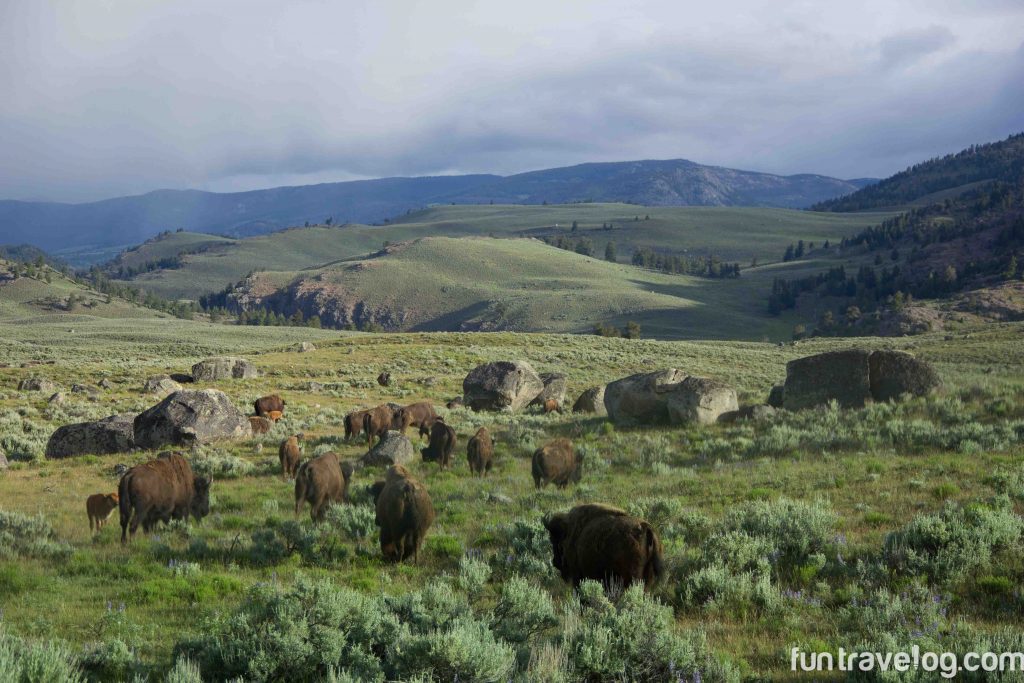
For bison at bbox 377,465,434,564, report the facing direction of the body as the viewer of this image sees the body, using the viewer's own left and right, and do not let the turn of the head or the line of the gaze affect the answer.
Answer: facing away from the viewer

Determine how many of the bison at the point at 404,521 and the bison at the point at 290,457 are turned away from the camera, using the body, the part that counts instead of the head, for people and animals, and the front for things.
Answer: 2

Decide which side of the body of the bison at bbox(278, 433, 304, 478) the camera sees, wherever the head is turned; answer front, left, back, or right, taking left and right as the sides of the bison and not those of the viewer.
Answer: back

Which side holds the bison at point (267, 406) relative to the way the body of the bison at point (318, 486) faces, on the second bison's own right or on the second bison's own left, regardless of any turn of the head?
on the second bison's own left
